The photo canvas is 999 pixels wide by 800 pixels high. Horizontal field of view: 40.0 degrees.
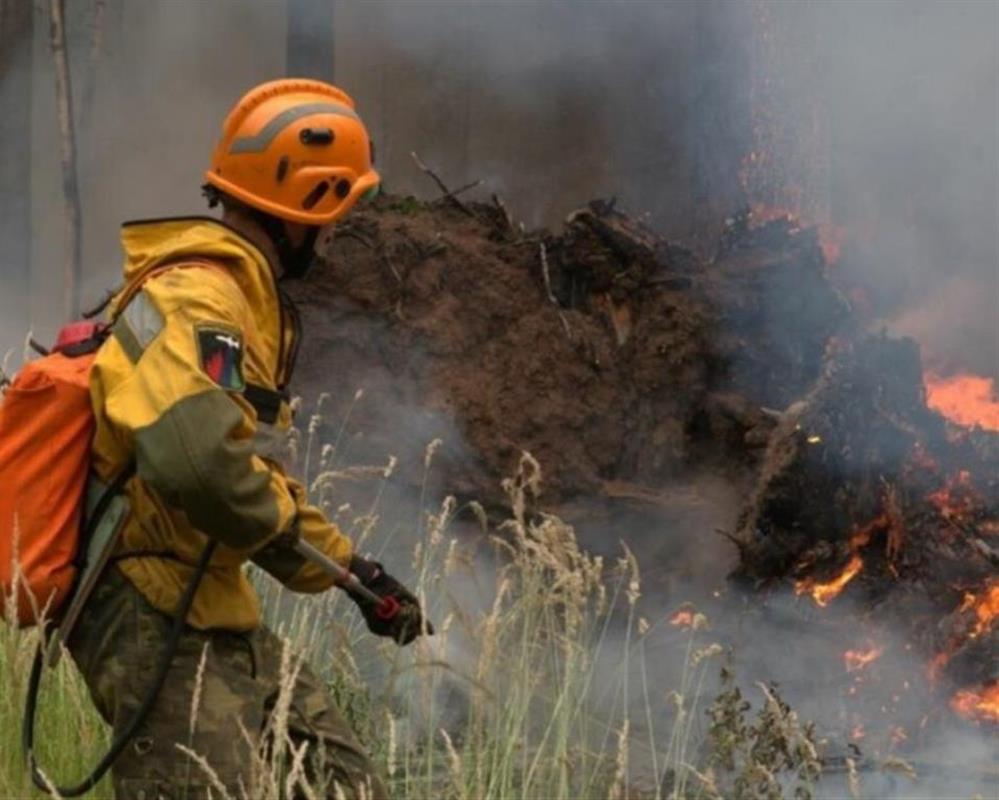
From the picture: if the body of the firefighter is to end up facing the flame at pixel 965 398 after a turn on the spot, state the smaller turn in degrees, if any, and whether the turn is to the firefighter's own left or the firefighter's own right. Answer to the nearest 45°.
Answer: approximately 45° to the firefighter's own left

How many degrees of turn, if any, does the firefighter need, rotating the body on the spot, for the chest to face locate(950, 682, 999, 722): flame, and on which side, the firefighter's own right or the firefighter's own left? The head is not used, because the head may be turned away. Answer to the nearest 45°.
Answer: approximately 45° to the firefighter's own left

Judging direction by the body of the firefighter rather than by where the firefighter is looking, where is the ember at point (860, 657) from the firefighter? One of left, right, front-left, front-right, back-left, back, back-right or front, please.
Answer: front-left

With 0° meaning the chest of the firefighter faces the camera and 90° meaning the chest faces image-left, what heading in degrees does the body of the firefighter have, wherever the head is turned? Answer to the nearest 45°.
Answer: approximately 270°

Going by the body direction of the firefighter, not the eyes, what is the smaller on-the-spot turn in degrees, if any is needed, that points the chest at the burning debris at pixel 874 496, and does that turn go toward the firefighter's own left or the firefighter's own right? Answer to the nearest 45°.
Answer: approximately 45° to the firefighter's own left

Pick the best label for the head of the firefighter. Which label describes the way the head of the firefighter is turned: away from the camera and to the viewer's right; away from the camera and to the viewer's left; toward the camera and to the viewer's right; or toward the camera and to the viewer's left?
away from the camera and to the viewer's right

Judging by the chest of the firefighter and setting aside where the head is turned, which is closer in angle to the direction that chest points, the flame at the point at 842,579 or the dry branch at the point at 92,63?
the flame
